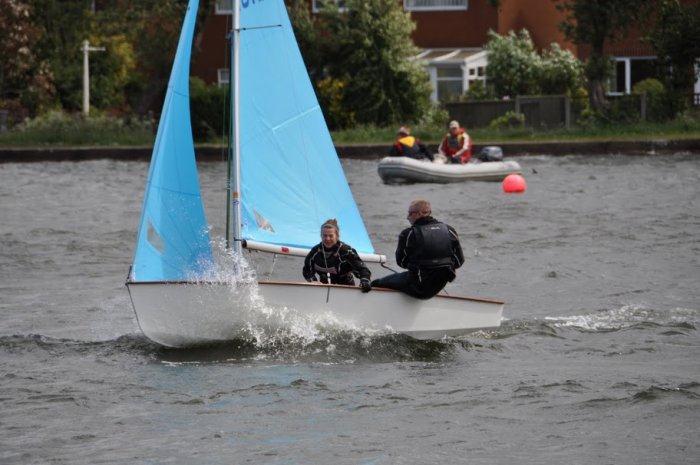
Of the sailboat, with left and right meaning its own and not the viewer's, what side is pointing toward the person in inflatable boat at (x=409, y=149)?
right

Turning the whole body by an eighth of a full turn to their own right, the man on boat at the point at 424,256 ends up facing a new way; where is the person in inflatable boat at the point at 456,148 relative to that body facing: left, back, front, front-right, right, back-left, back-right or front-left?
front

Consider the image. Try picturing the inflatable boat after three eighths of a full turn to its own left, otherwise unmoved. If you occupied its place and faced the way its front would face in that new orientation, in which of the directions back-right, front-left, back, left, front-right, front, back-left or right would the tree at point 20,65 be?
back

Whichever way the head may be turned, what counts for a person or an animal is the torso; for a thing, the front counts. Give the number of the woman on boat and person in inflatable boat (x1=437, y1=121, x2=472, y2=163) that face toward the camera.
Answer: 2

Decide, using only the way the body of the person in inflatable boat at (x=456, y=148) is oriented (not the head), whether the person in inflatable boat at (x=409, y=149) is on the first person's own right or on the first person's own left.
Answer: on the first person's own right

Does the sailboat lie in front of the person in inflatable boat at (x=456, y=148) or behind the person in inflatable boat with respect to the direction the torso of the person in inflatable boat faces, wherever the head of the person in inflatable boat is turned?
in front

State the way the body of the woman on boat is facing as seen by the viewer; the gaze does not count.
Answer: toward the camera

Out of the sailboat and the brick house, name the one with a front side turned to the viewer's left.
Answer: the sailboat

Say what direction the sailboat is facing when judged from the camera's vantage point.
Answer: facing to the left of the viewer

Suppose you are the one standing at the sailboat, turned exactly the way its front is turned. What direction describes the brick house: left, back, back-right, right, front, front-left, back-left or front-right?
right

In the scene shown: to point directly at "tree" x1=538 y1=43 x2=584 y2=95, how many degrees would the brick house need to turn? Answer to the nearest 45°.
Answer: approximately 45° to its left

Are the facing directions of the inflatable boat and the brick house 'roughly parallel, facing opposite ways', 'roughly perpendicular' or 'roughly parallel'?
roughly perpendicular

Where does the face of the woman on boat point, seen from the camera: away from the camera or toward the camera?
toward the camera

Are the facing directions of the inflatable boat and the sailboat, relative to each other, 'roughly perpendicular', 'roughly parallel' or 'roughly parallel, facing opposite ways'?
roughly parallel

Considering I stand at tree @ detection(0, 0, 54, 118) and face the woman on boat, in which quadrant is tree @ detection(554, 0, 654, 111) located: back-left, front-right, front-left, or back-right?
front-left

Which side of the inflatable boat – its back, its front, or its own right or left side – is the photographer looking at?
left
